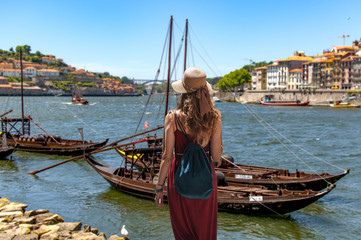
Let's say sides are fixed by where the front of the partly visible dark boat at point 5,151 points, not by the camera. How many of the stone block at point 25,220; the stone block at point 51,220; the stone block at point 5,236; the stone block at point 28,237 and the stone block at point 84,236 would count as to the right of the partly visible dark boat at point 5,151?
5

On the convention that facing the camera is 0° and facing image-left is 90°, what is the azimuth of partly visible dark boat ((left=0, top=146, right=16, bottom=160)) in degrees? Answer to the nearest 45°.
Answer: approximately 270°

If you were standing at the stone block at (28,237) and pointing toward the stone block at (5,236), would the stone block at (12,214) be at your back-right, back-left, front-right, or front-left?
front-right

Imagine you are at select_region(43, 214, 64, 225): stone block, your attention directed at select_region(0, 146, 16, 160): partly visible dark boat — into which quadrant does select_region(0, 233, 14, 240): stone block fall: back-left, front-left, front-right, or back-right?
back-left

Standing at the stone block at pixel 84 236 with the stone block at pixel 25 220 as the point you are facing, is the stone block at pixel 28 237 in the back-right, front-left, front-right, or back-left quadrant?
front-left

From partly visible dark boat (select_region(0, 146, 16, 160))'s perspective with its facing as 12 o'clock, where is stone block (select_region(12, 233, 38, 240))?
The stone block is roughly at 3 o'clock from the partly visible dark boat.

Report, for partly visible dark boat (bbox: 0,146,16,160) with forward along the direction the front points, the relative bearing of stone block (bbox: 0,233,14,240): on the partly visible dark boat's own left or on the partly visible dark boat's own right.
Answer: on the partly visible dark boat's own right

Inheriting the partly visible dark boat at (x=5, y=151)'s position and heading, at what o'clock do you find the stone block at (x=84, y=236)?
The stone block is roughly at 3 o'clock from the partly visible dark boat.

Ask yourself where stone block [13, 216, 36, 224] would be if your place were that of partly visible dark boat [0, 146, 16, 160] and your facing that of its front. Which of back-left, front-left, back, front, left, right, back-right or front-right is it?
right
